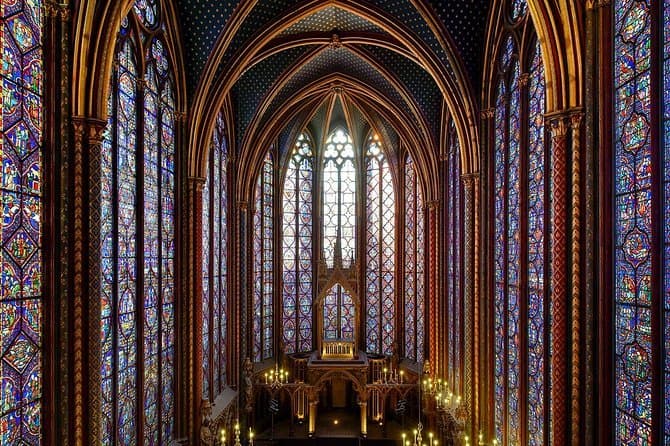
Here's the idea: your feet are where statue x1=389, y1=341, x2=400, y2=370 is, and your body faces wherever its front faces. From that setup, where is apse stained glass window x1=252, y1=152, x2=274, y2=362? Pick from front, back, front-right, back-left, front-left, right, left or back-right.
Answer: front-right

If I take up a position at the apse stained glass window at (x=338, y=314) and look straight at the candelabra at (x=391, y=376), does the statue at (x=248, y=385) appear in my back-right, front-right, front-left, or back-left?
front-right

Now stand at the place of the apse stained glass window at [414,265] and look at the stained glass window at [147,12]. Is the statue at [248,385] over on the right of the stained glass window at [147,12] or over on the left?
right

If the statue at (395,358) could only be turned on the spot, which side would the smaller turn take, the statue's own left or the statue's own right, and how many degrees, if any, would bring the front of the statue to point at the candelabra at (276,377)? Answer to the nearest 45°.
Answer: approximately 45° to the statue's own right

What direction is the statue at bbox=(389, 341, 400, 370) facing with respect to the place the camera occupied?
facing the viewer and to the left of the viewer

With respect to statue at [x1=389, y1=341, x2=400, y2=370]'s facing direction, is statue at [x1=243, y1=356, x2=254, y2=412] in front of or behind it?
in front

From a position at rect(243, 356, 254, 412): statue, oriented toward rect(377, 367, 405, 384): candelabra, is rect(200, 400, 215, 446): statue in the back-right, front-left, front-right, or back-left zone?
back-right

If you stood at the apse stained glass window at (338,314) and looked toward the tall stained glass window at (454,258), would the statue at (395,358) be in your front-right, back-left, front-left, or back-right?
front-left
